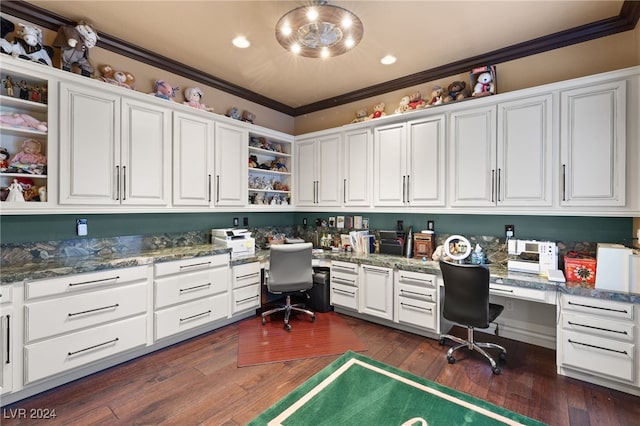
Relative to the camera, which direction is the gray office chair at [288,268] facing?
away from the camera

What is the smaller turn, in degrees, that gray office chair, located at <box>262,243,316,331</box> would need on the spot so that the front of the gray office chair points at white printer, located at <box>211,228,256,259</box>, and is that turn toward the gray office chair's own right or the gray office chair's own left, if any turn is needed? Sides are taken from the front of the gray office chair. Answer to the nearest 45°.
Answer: approximately 45° to the gray office chair's own left

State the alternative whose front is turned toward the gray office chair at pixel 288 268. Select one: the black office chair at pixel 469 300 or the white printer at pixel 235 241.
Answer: the white printer

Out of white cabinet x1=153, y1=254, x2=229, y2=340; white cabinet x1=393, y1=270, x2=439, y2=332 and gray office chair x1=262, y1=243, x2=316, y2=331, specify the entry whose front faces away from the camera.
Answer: the gray office chair

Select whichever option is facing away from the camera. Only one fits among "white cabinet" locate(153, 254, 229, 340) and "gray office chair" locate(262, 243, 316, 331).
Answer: the gray office chair

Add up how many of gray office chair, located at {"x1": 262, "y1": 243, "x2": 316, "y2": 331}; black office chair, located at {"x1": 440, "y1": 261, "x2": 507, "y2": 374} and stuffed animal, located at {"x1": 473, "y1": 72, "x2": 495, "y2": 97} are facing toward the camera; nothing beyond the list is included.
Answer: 1

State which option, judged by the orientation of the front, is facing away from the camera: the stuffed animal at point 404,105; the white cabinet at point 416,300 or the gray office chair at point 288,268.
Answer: the gray office chair

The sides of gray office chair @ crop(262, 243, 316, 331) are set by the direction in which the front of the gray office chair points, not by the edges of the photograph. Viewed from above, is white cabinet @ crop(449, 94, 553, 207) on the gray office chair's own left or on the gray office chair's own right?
on the gray office chair's own right
